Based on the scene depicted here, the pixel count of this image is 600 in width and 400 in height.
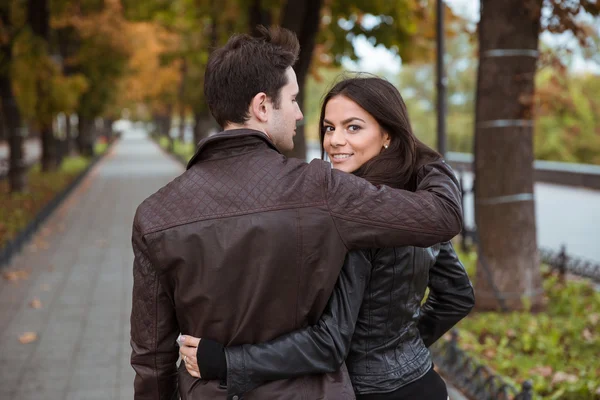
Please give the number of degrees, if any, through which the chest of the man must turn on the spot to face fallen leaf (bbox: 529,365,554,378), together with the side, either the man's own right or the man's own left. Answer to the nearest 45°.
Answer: approximately 45° to the man's own right

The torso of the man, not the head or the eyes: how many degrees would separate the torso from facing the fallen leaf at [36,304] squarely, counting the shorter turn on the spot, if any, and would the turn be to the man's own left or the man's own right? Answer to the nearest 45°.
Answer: approximately 45° to the man's own left

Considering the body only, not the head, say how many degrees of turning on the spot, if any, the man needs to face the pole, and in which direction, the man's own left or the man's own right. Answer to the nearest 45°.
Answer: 0° — they already face it

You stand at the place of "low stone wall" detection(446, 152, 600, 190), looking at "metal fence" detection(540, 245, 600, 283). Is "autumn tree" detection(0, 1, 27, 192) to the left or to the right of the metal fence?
right

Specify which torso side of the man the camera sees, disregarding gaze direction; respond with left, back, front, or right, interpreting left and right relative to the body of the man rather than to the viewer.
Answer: back

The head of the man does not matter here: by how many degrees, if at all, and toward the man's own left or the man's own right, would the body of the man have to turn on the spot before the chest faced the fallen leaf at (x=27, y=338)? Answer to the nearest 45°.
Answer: approximately 45° to the man's own left
